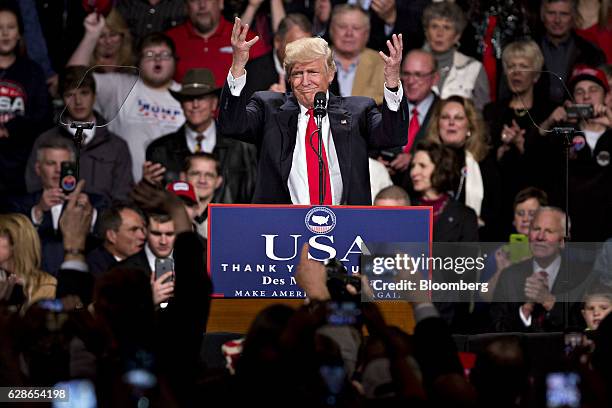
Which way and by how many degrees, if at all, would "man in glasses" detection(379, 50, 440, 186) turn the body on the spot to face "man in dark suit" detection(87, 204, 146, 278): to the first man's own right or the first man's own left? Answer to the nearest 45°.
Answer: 0° — they already face them

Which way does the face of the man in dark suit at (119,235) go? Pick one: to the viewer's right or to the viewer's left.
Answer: to the viewer's right

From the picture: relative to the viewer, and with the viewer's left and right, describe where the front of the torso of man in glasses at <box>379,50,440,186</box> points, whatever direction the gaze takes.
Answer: facing the viewer and to the left of the viewer

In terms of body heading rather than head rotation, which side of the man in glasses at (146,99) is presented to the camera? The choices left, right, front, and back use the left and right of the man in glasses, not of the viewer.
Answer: front

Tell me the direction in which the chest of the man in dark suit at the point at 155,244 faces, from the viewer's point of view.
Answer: toward the camera

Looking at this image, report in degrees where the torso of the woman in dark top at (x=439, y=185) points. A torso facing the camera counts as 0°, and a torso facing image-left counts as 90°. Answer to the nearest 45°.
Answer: approximately 45°

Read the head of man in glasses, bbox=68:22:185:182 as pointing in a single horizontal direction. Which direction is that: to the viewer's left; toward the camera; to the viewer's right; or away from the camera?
toward the camera

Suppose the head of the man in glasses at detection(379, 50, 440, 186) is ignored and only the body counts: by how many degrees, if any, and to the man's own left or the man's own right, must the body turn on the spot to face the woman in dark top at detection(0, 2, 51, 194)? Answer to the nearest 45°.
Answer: approximately 45° to the man's own right

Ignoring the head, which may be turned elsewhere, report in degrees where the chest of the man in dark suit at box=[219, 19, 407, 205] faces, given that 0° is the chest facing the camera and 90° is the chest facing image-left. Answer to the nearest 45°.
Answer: approximately 0°

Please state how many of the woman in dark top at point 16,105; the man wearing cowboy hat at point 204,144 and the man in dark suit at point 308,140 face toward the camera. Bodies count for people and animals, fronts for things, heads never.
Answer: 3

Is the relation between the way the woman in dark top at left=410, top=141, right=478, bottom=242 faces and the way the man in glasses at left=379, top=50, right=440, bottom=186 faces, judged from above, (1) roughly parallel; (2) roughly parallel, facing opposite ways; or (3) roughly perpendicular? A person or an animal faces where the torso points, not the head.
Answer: roughly parallel

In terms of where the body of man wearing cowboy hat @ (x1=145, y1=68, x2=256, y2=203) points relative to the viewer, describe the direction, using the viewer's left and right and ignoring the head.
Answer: facing the viewer
